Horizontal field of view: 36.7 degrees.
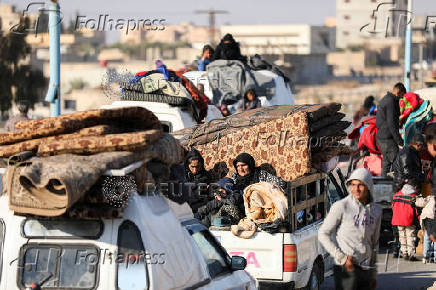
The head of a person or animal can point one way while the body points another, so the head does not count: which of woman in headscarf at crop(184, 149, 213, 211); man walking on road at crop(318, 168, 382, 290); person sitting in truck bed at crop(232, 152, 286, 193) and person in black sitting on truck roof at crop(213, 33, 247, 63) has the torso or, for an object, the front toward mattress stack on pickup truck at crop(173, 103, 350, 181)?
the person in black sitting on truck roof

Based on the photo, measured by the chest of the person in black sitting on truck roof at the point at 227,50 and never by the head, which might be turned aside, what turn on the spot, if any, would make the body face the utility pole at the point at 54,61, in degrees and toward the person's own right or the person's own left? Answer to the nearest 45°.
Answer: approximately 45° to the person's own right

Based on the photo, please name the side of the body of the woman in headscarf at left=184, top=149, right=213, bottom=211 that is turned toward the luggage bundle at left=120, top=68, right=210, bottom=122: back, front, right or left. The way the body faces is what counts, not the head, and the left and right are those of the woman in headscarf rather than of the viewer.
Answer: back

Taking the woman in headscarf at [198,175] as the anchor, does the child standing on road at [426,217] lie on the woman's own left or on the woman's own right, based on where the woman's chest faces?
on the woman's own left

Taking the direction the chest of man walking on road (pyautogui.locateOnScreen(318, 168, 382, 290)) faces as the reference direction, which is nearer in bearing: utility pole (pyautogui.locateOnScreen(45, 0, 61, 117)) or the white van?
the white van

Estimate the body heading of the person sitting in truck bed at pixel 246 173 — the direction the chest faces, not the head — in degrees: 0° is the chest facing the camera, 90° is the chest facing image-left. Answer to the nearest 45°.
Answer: approximately 45°

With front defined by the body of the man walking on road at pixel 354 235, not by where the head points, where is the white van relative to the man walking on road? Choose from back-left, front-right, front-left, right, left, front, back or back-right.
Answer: right
